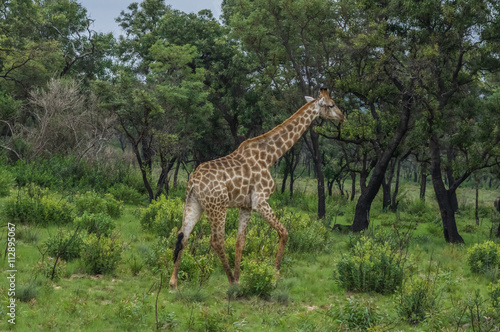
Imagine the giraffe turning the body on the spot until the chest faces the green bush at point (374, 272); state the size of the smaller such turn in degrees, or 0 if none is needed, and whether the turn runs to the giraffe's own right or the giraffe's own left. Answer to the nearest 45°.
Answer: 0° — it already faces it

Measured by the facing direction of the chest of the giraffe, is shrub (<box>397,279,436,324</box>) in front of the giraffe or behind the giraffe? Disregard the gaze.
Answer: in front

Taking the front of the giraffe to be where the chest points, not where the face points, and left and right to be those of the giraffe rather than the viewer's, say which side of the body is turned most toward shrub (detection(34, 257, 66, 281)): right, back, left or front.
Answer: back

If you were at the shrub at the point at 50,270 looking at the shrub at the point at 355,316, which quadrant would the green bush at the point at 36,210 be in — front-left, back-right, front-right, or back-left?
back-left

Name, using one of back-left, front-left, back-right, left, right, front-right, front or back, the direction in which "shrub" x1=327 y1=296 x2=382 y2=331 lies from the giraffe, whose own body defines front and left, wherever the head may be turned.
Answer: front-right

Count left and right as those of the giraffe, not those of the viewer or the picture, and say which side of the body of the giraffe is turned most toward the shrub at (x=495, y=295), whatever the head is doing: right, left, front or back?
front

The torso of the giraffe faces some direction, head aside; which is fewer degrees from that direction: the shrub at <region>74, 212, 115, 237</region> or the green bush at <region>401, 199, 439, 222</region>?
the green bush

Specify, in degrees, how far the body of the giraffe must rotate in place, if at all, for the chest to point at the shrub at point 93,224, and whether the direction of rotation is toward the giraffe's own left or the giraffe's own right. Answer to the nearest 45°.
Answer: approximately 135° to the giraffe's own left

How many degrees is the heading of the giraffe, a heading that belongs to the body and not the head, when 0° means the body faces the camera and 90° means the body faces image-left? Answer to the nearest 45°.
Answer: approximately 270°

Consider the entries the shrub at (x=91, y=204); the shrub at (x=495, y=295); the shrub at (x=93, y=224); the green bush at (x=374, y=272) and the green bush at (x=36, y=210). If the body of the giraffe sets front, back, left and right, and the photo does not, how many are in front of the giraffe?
2

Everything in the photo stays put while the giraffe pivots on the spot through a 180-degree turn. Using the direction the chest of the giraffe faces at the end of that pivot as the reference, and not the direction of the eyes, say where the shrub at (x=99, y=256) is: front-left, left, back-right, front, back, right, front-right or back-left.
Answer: front

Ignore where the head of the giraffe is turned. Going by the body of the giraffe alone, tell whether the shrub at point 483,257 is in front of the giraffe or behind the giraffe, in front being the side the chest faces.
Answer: in front

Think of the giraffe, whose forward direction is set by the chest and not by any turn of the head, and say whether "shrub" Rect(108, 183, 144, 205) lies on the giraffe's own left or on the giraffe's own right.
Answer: on the giraffe's own left

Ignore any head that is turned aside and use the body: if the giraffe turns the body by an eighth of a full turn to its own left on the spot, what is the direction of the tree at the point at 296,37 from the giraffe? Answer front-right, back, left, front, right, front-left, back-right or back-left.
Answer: front-left
